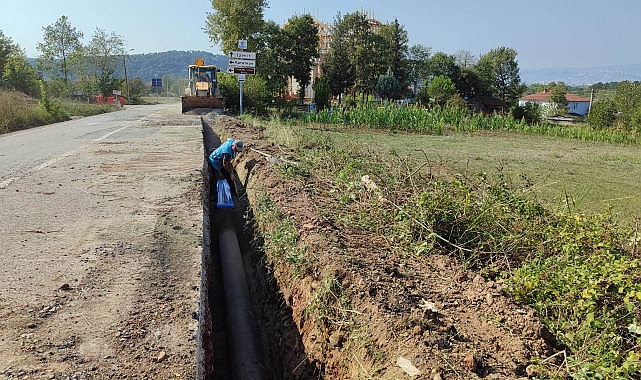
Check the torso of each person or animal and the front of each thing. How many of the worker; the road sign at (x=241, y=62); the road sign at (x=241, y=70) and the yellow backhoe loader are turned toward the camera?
3

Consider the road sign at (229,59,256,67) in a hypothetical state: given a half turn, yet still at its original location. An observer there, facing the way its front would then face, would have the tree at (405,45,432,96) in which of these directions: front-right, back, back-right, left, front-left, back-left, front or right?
front-right

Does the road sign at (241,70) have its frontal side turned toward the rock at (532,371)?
yes

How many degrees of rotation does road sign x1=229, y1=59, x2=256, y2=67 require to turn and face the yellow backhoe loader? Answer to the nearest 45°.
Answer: approximately 135° to its right

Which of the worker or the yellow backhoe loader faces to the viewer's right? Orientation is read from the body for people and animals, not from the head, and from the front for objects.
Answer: the worker

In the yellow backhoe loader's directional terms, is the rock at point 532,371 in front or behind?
in front

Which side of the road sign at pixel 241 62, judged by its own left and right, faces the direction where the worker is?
front

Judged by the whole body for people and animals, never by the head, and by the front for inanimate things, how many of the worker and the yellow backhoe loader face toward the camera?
1

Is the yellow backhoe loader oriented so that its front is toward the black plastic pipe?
yes

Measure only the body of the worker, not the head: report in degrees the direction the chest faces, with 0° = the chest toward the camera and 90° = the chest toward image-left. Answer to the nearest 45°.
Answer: approximately 270°

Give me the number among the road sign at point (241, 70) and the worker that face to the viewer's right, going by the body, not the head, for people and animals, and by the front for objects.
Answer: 1

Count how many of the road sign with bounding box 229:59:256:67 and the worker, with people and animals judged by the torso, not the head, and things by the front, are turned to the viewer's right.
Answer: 1

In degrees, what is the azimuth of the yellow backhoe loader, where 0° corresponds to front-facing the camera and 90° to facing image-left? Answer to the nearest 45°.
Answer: approximately 0°

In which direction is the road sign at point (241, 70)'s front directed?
toward the camera
